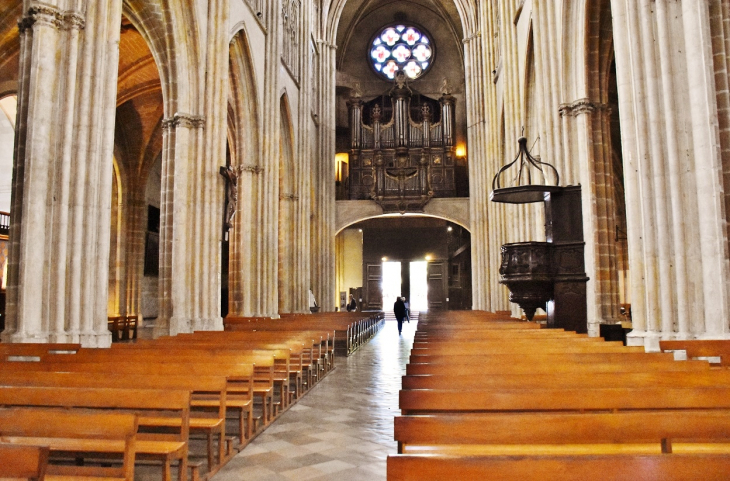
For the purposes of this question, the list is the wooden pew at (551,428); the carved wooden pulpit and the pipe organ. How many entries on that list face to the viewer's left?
1

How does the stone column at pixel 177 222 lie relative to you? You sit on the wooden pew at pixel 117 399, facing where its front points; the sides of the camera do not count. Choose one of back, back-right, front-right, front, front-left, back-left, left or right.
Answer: back-right

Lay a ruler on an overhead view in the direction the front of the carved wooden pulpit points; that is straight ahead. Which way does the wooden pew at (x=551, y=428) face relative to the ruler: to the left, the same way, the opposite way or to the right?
to the left

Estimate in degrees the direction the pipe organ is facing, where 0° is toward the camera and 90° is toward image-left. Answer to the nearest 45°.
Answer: approximately 0°

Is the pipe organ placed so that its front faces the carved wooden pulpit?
yes

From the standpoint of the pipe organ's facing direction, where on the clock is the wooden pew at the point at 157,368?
The wooden pew is roughly at 12 o'clock from the pipe organ.

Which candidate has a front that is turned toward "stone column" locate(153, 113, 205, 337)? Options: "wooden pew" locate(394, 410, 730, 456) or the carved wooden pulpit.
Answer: the carved wooden pulpit

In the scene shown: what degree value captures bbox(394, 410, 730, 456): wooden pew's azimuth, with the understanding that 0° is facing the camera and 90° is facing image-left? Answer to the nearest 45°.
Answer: approximately 0°

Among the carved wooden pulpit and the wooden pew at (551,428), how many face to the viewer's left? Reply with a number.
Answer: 1

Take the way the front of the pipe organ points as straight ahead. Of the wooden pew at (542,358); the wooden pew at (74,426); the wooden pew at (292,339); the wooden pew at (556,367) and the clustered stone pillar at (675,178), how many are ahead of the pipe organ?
5

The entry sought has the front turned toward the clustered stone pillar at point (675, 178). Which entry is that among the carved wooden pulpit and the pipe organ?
the pipe organ

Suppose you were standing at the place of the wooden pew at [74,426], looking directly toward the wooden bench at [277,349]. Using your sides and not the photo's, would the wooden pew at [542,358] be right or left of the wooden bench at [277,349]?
right

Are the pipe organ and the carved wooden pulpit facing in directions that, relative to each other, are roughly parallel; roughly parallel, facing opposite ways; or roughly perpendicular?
roughly perpendicular

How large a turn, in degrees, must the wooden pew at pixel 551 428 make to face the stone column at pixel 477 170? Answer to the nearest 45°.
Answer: approximately 180°

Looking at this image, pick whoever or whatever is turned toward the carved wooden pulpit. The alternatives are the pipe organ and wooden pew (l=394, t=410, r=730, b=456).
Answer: the pipe organ

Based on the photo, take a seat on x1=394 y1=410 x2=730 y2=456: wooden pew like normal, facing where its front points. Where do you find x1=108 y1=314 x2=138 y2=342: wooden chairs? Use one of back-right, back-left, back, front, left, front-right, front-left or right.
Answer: back-right

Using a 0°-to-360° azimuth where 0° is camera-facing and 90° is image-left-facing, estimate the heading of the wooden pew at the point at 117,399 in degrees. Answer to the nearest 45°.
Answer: approximately 45°

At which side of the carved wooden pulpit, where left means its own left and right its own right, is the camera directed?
left

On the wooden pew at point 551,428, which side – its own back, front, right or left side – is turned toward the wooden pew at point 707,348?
back
